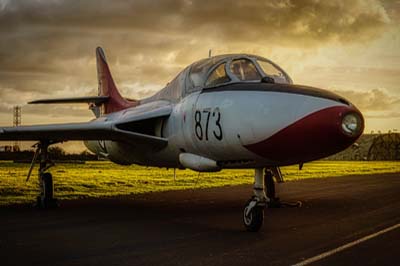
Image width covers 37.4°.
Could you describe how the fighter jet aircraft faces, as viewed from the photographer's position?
facing the viewer and to the right of the viewer
